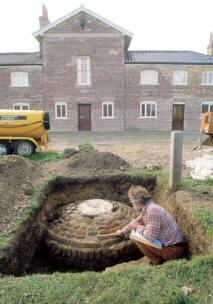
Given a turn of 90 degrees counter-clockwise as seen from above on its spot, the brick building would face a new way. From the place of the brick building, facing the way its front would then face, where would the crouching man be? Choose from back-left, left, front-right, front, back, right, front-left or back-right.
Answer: right

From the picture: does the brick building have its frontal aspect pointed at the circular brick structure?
yes

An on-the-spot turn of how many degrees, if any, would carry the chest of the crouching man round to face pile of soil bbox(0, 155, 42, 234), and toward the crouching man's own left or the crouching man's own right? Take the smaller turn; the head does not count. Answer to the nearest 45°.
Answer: approximately 45° to the crouching man's own right

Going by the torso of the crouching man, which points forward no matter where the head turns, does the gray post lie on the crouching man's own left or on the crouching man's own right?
on the crouching man's own right

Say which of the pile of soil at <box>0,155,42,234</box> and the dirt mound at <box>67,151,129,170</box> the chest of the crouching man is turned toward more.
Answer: the pile of soil

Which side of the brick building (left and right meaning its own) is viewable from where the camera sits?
front

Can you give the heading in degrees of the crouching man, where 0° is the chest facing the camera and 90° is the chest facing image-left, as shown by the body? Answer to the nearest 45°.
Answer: approximately 90°

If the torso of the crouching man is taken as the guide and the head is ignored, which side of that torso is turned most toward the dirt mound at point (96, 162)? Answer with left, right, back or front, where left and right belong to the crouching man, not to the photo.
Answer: right

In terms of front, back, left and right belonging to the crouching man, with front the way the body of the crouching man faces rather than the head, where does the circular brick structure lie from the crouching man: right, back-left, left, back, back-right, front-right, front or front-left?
front-right

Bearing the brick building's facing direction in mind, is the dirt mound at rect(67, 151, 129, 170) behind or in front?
in front

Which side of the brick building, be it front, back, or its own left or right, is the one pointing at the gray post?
front

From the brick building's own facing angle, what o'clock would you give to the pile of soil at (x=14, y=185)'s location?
The pile of soil is roughly at 12 o'clock from the brick building.
